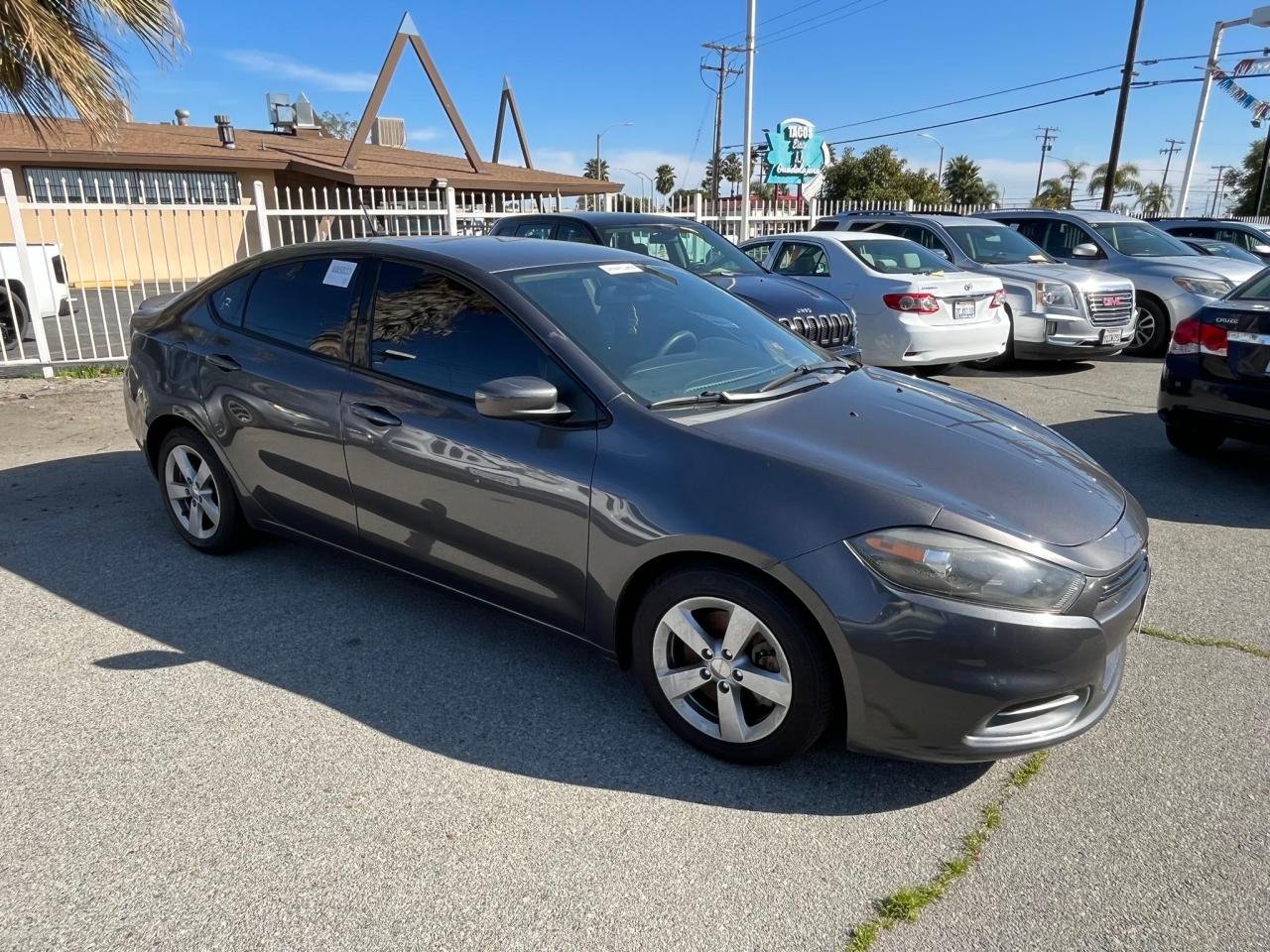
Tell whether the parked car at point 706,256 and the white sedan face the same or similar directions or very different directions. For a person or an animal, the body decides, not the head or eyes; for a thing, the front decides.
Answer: very different directions

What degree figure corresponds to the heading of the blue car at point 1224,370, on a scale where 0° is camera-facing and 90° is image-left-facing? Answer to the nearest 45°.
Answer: approximately 180°

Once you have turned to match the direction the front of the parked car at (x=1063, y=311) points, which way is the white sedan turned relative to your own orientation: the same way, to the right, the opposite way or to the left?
the opposite way

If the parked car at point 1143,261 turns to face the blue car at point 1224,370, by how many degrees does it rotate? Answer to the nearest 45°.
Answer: approximately 45° to its right

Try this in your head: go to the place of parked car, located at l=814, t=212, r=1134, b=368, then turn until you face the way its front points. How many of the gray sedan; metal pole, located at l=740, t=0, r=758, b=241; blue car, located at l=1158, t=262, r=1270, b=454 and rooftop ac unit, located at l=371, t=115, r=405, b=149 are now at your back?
2

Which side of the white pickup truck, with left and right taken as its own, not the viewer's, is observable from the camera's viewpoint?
left

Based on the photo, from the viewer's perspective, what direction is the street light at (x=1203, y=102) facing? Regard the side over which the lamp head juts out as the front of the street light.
to the viewer's right

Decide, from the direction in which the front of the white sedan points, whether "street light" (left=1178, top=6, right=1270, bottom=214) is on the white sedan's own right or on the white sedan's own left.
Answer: on the white sedan's own right

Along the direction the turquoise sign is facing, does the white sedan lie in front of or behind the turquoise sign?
in front

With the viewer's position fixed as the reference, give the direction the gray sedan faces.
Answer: facing the viewer and to the right of the viewer

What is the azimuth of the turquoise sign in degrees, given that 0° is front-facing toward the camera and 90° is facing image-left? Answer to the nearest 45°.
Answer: approximately 0°

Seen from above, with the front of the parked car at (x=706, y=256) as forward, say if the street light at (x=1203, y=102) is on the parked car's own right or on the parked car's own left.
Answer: on the parked car's own left

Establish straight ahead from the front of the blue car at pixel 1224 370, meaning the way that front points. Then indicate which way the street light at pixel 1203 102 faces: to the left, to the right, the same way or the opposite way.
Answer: to the right

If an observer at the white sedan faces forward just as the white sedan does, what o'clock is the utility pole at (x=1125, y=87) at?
The utility pole is roughly at 2 o'clock from the white sedan.

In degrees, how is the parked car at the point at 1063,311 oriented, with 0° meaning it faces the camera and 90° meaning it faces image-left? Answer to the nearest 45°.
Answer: approximately 315°
